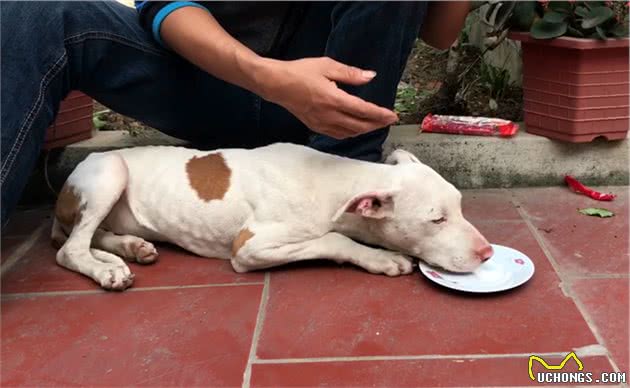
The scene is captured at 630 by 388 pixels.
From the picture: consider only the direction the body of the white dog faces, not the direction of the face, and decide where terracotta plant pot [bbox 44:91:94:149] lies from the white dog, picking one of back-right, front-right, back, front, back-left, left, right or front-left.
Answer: back-left

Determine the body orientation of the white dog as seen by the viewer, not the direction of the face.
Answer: to the viewer's right

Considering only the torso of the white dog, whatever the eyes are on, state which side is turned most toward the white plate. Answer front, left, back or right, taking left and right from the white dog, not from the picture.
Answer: front

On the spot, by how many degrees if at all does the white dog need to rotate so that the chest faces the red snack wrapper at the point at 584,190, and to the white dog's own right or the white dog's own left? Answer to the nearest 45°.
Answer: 0° — it already faces it

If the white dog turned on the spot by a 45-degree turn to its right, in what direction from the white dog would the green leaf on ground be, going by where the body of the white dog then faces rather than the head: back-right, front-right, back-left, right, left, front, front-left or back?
front-left

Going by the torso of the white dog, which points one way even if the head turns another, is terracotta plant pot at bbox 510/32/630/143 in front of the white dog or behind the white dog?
in front

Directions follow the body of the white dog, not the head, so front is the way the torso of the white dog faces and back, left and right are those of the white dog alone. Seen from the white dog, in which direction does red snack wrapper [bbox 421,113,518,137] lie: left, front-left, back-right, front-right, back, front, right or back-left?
front-left

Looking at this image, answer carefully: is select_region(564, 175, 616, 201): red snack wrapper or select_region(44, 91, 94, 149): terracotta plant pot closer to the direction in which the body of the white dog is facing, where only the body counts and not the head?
the red snack wrapper
